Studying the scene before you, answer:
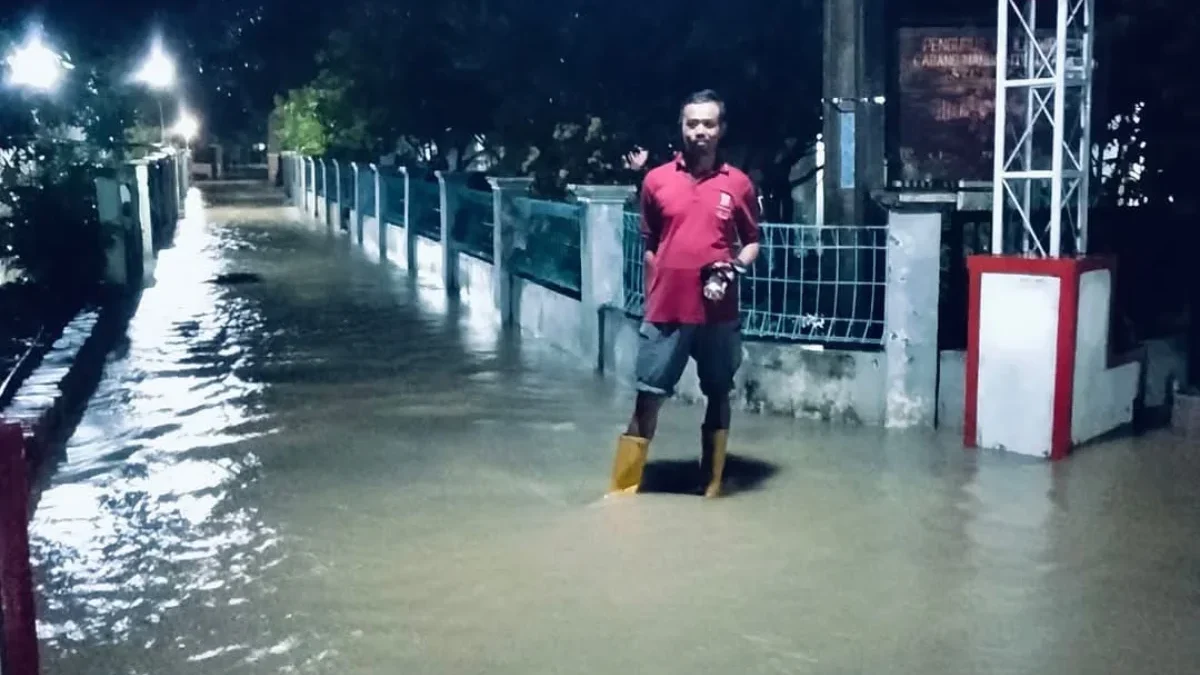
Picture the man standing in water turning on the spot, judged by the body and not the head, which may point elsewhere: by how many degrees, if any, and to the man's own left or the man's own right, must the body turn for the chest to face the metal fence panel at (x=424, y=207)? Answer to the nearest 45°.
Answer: approximately 180°

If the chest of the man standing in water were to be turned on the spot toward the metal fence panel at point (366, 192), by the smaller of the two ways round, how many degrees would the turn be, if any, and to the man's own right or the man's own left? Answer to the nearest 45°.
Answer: approximately 180°

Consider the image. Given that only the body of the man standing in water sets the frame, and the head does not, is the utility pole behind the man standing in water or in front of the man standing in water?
behind

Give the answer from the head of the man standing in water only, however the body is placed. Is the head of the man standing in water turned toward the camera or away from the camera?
toward the camera

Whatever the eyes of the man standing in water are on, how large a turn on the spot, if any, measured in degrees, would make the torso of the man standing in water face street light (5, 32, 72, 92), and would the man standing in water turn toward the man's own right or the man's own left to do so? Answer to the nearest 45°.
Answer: approximately 135° to the man's own right

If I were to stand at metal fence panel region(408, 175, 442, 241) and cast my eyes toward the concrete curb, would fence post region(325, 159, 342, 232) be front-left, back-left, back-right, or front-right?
back-right

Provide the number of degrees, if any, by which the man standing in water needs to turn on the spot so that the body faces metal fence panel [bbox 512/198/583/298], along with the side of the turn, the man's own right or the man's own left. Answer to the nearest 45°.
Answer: approximately 180°

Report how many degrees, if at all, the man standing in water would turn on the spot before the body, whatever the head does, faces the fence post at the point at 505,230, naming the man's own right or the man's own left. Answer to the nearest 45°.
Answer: approximately 180°

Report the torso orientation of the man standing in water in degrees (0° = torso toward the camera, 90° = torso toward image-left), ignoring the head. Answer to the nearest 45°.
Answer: approximately 0°

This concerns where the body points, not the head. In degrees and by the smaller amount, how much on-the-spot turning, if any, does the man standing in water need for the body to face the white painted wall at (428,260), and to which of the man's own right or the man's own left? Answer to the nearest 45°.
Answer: approximately 180°

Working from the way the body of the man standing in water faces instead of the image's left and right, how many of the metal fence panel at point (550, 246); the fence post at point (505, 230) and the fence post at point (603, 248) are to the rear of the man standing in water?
3

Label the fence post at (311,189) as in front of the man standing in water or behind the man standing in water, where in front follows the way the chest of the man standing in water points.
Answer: behind

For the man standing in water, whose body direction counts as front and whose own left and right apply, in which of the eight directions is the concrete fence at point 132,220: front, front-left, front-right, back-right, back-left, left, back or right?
back-right

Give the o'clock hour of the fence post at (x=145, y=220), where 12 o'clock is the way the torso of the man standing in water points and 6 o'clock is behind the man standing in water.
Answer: The fence post is roughly at 5 o'clock from the man standing in water.

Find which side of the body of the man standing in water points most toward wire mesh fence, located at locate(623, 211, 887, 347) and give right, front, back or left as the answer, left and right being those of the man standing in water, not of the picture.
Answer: back
